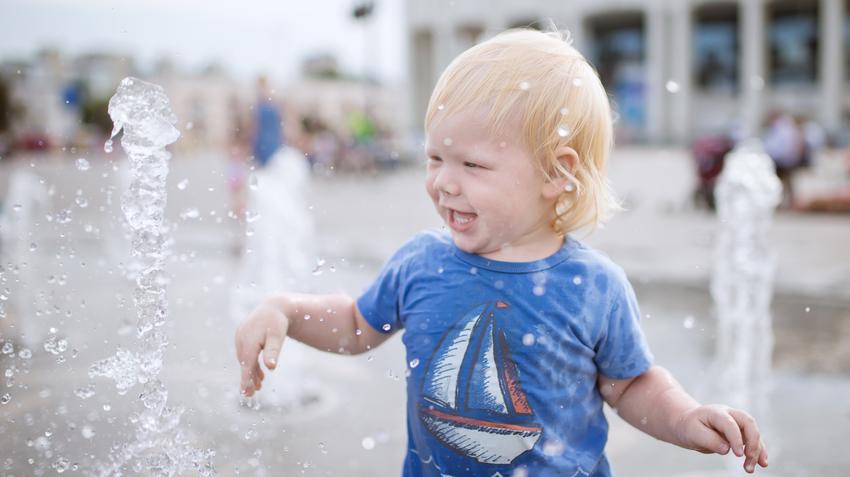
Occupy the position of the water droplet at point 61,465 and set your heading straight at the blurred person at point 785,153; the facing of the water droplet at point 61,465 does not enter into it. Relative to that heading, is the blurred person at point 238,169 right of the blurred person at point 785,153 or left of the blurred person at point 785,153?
left

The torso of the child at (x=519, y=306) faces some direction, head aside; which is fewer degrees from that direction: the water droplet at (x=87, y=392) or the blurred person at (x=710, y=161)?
the water droplet

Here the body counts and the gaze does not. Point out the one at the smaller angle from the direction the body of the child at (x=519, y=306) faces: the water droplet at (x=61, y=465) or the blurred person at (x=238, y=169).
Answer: the water droplet

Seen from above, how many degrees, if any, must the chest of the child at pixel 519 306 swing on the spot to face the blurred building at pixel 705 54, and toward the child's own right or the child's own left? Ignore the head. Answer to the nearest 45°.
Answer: approximately 135° to the child's own right

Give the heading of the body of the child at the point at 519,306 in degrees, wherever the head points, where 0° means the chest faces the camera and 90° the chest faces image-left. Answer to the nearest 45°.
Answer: approximately 45°

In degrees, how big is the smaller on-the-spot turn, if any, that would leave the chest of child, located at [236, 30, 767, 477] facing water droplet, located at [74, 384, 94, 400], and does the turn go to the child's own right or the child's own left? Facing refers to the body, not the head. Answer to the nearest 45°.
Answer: approximately 90° to the child's own right

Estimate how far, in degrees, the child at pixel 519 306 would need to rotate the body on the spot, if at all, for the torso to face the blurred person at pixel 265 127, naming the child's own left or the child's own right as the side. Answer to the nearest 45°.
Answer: approximately 135° to the child's own right

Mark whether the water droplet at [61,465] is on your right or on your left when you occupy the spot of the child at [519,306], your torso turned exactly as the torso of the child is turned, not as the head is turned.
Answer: on your right
